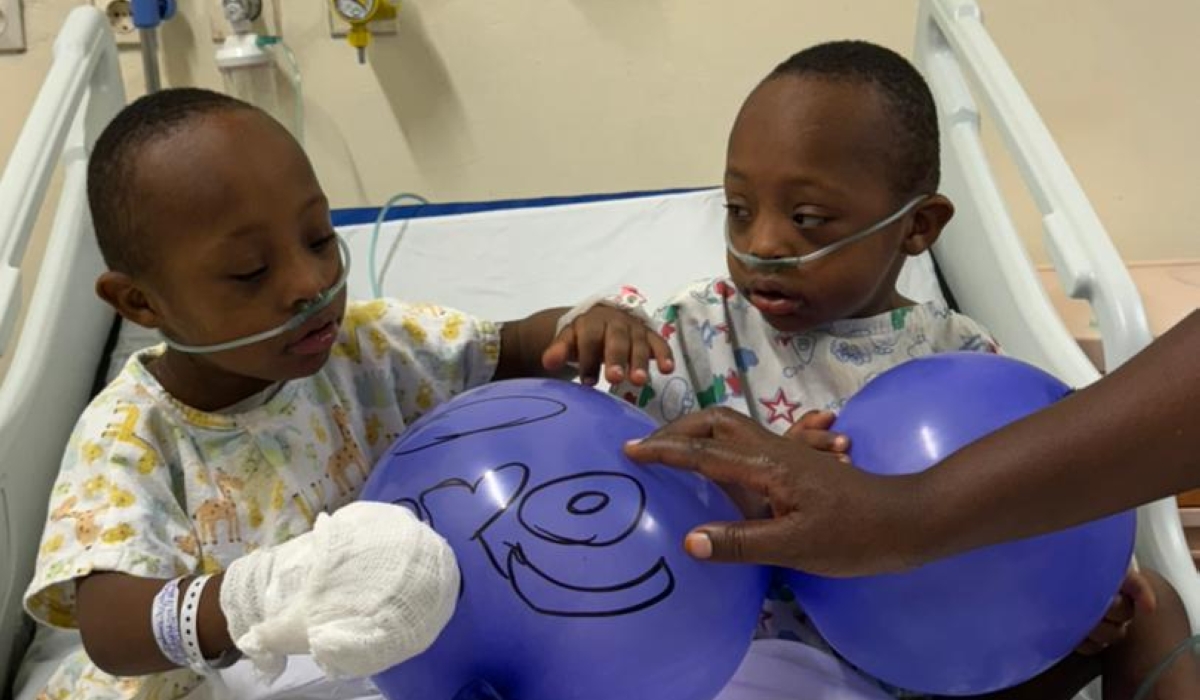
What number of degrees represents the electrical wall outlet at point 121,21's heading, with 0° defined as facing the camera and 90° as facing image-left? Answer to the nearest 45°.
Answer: approximately 0°

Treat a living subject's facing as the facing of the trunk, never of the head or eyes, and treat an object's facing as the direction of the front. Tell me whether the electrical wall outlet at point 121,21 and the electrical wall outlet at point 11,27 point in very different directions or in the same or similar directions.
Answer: same or similar directions

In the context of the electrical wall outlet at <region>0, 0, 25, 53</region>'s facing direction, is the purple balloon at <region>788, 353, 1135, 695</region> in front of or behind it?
in front

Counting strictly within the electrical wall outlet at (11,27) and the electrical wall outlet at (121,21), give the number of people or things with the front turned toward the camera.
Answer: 2

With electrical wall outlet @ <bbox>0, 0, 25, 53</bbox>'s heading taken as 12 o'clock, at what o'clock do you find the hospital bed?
The hospital bed is roughly at 11 o'clock from the electrical wall outlet.

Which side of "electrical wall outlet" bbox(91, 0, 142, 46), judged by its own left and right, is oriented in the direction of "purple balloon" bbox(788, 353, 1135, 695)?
front

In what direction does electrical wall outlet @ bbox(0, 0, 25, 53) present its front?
toward the camera
